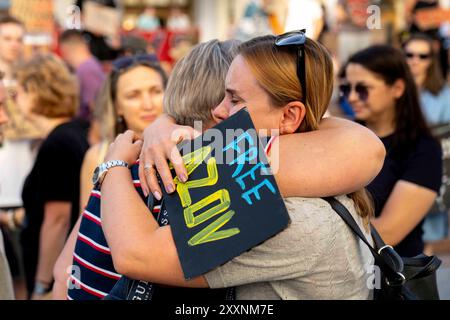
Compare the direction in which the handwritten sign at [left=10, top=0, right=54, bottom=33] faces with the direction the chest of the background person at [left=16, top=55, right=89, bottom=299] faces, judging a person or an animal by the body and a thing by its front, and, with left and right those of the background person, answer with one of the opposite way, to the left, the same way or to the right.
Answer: to the left

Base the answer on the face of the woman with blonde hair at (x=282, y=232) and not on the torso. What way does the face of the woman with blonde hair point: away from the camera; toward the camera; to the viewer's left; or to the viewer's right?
to the viewer's left

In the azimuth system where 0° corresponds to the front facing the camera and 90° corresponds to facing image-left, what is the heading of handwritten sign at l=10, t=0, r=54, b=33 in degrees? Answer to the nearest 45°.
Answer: approximately 0°

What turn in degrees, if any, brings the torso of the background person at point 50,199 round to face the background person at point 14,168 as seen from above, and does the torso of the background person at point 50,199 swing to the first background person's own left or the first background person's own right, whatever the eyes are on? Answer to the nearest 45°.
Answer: approximately 90° to the first background person's own right

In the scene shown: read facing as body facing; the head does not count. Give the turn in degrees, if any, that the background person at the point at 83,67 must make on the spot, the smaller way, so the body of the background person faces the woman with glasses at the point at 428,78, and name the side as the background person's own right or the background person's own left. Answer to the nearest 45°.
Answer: approximately 135° to the background person's own left

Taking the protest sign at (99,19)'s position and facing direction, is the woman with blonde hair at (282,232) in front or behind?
in front

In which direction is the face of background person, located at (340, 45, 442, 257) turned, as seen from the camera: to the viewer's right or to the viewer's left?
to the viewer's left

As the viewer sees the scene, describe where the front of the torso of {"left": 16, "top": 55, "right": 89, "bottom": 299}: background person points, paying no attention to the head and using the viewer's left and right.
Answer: facing to the left of the viewer

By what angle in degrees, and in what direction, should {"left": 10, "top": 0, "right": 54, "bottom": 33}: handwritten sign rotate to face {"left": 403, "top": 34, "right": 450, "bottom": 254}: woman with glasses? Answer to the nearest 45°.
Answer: approximately 45° to its left

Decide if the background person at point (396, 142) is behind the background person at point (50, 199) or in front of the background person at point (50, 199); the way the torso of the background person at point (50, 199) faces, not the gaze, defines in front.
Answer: behind
